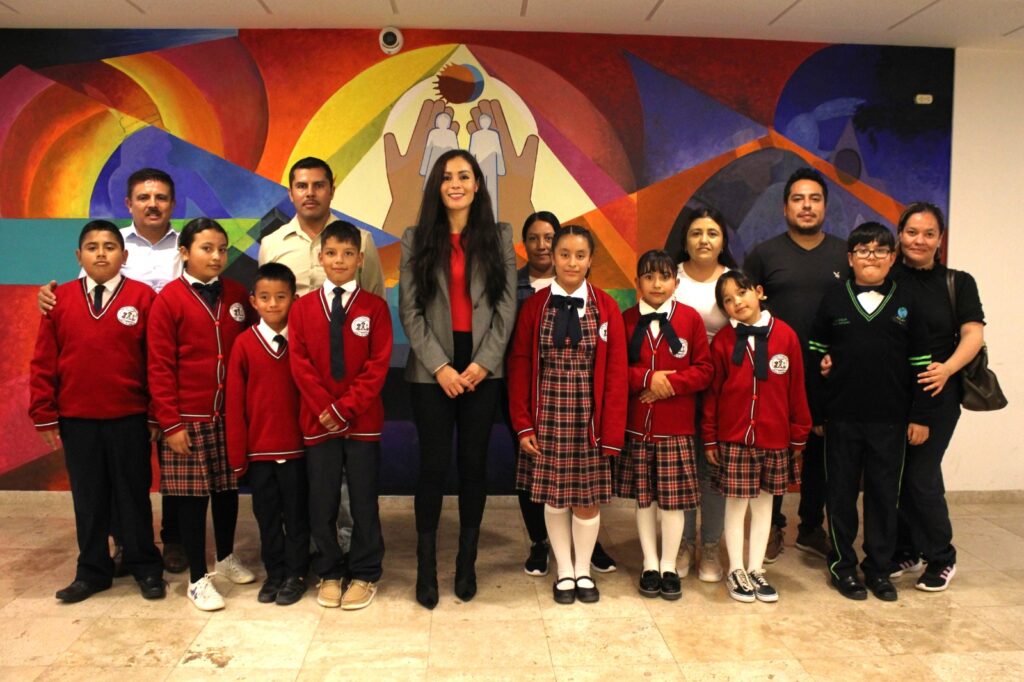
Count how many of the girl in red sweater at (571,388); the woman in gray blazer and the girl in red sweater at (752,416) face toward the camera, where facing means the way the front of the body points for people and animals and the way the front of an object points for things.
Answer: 3

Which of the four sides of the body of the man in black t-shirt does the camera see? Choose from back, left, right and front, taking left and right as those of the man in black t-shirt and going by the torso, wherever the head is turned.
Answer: front

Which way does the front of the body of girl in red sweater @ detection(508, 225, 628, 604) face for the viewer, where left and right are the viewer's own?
facing the viewer

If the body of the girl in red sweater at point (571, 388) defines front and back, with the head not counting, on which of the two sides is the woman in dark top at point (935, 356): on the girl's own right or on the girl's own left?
on the girl's own left

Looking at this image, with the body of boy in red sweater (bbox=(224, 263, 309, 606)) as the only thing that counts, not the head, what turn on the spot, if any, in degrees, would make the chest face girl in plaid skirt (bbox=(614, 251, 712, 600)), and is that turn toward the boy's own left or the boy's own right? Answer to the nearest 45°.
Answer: approximately 90° to the boy's own left

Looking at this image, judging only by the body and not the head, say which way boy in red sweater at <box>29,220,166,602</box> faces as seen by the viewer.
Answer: toward the camera

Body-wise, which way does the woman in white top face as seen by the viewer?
toward the camera

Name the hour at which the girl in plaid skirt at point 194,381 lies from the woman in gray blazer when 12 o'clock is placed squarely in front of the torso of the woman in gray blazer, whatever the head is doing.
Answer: The girl in plaid skirt is roughly at 3 o'clock from the woman in gray blazer.
